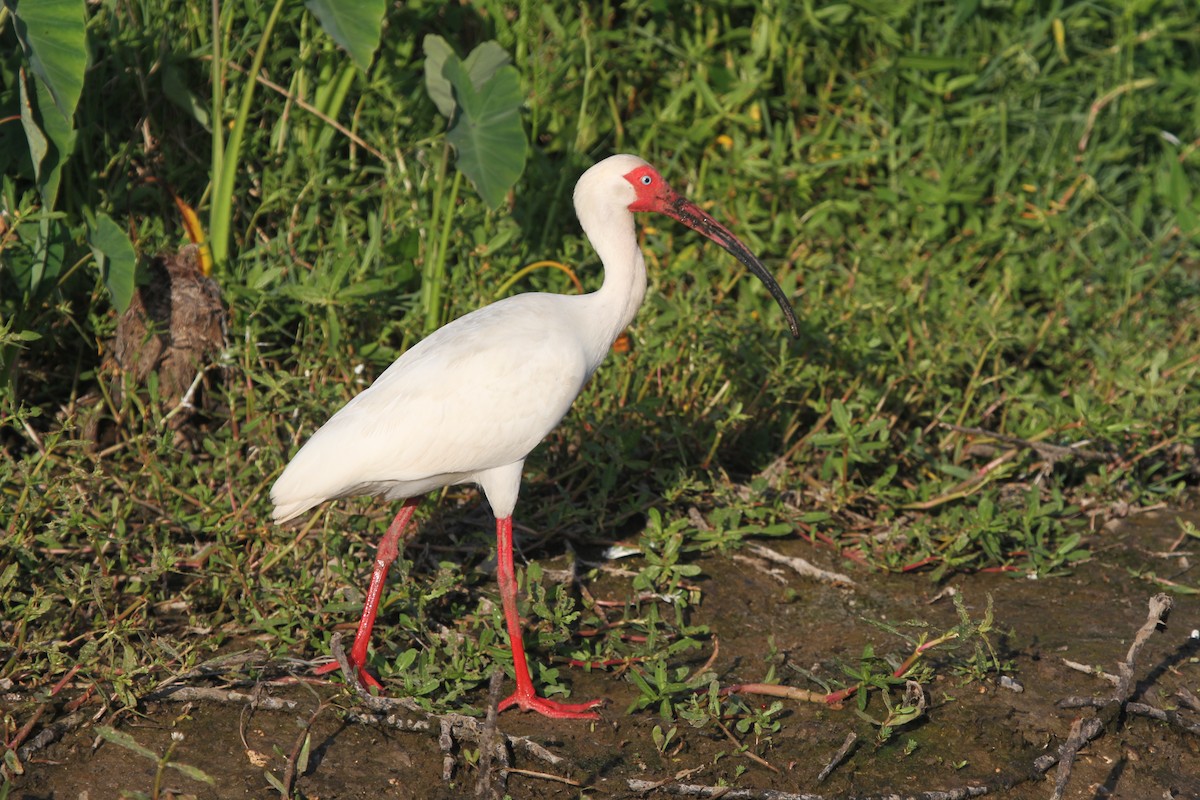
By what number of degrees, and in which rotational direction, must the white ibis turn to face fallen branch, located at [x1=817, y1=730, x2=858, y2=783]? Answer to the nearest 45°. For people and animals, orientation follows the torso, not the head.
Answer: approximately 45° to its right

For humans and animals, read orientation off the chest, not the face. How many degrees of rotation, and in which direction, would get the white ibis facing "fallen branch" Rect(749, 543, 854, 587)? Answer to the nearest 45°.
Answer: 0° — it already faces it

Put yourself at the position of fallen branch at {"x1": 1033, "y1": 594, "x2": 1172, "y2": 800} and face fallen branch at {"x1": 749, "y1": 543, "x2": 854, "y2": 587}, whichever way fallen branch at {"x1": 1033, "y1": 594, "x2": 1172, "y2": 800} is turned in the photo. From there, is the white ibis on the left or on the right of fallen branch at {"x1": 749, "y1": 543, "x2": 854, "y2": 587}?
left

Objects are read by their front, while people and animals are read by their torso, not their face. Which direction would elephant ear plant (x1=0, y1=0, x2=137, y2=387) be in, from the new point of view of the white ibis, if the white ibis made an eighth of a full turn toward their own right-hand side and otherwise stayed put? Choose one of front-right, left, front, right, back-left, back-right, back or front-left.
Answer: back

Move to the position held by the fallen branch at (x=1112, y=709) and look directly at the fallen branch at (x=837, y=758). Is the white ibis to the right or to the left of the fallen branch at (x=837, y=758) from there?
right

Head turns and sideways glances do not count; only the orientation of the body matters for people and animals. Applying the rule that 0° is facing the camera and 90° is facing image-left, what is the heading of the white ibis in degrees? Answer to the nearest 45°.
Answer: approximately 270°
